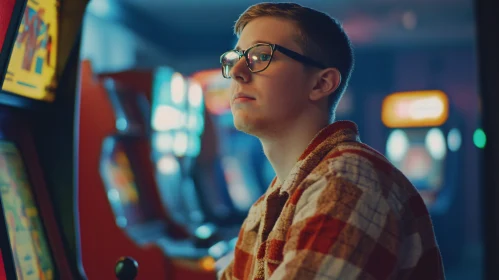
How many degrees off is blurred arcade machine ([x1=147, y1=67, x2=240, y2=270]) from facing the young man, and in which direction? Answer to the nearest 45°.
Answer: approximately 45° to its right

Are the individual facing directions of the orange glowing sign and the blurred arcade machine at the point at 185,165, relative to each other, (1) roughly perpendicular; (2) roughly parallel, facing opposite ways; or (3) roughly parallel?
roughly perpendicular

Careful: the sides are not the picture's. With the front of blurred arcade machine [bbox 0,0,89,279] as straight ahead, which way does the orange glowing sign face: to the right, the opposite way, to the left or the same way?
to the right

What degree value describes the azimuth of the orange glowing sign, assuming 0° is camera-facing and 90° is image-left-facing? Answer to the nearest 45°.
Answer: approximately 0°

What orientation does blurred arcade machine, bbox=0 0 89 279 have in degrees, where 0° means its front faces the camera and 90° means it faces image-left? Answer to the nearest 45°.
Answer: approximately 315°

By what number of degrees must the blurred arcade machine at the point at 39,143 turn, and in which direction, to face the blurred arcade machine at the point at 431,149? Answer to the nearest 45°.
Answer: approximately 90° to its left

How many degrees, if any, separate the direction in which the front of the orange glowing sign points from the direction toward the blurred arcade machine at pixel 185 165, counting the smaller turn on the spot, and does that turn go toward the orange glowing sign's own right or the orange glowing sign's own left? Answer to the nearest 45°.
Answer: approximately 45° to the orange glowing sign's own right

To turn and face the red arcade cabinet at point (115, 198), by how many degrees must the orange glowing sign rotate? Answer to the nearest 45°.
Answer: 0° — it already faces it

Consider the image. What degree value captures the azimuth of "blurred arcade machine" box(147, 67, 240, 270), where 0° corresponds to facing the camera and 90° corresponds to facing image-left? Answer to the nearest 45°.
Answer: approximately 315°
